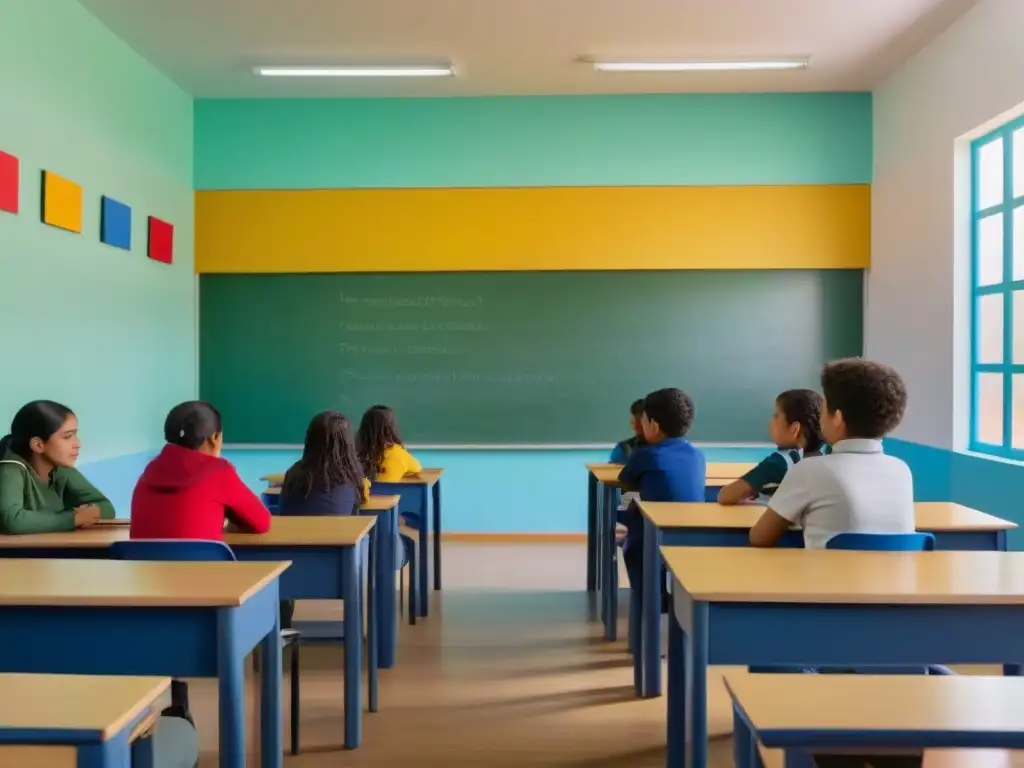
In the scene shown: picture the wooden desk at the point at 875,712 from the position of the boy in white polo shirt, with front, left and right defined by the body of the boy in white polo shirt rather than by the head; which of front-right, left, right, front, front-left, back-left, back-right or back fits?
back-left

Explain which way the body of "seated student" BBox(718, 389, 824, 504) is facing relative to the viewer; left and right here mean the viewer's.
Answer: facing to the left of the viewer

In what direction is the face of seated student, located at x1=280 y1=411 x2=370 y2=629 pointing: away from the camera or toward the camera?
away from the camera

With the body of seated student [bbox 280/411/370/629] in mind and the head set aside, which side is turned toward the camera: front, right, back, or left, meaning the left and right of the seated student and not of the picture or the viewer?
back

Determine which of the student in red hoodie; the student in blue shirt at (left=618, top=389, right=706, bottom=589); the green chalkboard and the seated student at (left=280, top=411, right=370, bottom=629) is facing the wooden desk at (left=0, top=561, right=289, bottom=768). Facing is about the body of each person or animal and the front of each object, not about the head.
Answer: the green chalkboard

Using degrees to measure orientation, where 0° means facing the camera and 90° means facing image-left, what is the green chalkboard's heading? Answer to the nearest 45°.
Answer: approximately 0°

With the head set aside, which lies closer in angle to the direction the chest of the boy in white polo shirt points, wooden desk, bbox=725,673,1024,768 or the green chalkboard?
the green chalkboard

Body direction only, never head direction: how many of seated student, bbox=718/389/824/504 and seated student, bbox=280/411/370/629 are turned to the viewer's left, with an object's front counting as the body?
1

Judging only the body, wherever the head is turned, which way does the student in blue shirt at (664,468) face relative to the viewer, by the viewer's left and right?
facing away from the viewer and to the left of the viewer

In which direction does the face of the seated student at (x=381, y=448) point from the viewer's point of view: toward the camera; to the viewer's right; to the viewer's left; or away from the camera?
away from the camera
